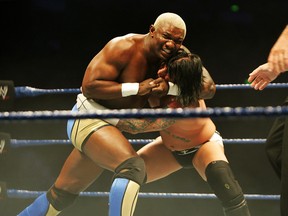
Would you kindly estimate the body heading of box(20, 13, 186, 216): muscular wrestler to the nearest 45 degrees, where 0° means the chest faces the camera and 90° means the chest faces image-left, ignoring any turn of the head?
approximately 315°
